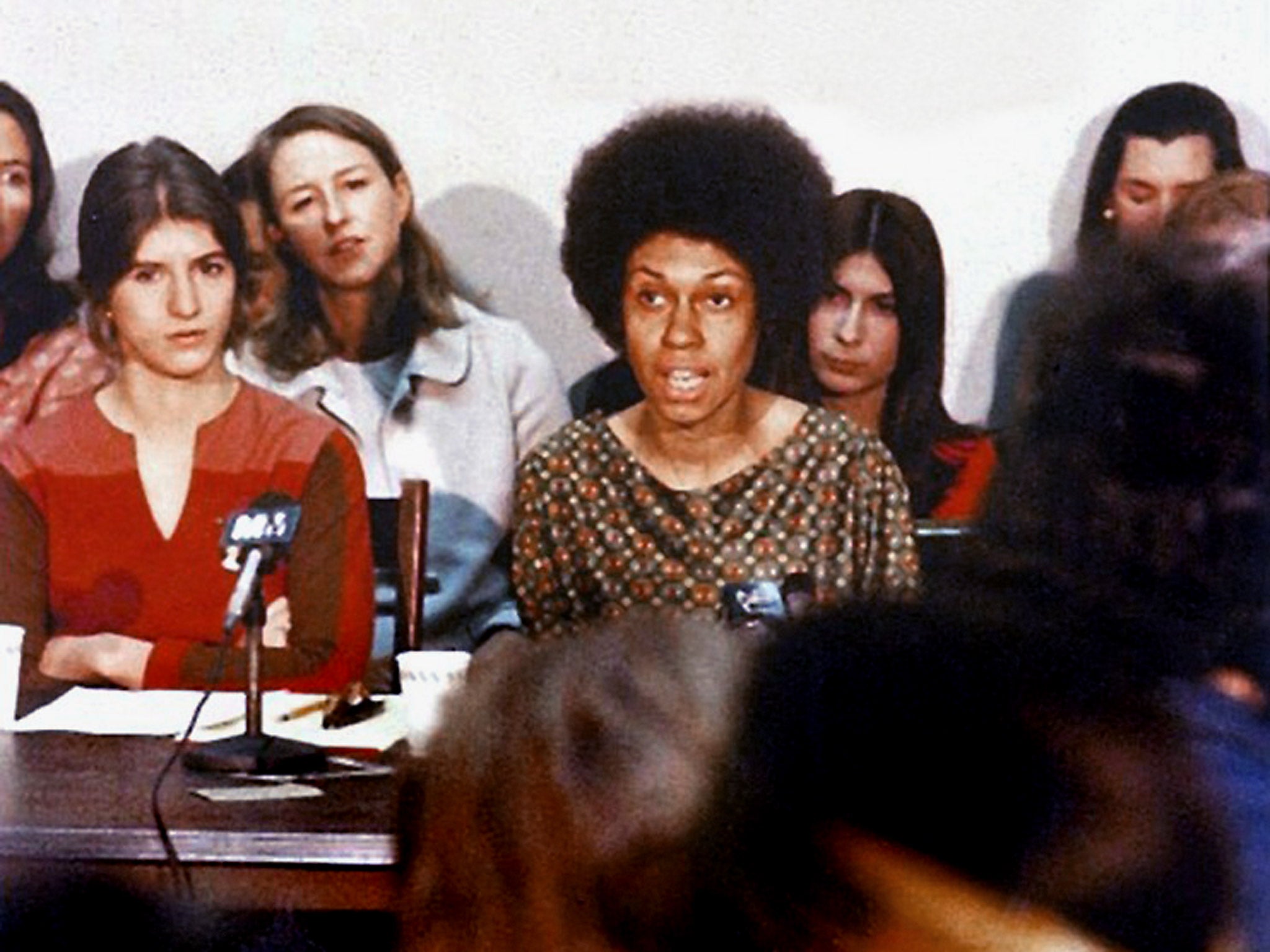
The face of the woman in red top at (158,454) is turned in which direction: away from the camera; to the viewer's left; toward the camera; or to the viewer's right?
toward the camera

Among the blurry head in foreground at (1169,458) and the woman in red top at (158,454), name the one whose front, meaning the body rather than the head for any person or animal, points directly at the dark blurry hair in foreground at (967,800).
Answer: the woman in red top

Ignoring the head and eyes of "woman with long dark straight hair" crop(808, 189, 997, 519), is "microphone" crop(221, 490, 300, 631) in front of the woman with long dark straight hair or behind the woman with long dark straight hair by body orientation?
in front

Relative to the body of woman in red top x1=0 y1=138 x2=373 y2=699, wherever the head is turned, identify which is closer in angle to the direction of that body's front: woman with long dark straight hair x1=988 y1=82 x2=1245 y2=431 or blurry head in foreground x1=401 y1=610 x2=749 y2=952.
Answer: the blurry head in foreground

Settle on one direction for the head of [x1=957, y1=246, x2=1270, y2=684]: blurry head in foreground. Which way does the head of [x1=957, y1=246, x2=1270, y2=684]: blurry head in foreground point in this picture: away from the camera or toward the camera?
away from the camera

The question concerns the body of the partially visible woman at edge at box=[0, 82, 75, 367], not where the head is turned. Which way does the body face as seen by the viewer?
toward the camera

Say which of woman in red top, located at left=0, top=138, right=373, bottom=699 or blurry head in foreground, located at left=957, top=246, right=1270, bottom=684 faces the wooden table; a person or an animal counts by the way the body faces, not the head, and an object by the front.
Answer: the woman in red top

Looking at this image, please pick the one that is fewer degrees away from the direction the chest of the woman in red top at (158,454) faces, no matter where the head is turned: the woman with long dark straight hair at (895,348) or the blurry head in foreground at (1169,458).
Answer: the blurry head in foreground

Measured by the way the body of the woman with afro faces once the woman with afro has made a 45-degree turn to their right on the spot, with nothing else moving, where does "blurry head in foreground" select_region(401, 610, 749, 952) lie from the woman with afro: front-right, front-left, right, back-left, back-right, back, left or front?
front-left

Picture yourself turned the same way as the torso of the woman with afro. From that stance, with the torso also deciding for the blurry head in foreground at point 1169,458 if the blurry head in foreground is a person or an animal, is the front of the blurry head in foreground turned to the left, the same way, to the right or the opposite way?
the opposite way

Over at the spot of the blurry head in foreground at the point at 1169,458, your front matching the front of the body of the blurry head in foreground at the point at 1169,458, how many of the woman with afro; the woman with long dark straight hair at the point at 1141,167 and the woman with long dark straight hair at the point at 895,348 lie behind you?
0

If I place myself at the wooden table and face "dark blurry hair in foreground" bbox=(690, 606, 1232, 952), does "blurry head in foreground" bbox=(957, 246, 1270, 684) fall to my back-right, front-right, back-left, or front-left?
front-left

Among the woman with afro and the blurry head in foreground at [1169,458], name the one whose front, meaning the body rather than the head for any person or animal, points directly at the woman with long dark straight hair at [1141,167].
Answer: the blurry head in foreground

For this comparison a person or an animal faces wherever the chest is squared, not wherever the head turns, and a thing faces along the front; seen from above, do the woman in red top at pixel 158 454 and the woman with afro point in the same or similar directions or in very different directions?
same or similar directions

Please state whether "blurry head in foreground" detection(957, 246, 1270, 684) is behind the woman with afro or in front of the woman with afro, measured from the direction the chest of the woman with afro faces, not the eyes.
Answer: in front

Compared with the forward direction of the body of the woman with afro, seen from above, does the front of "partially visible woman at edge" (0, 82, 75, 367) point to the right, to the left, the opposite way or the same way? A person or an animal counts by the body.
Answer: the same way

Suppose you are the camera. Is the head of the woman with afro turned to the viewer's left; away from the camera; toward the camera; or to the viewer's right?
toward the camera

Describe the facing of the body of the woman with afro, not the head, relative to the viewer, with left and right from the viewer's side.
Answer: facing the viewer

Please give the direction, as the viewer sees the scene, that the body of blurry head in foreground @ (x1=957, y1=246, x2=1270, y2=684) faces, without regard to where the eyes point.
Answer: away from the camera
